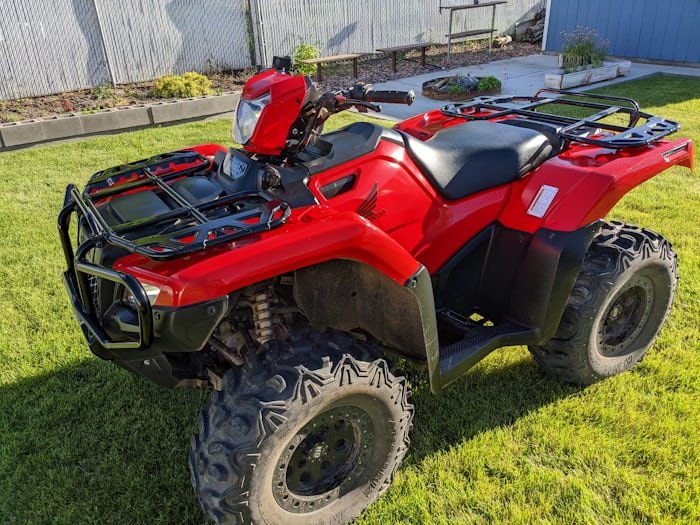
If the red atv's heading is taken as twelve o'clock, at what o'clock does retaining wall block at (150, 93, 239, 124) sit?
The retaining wall block is roughly at 4 o'clock from the red atv.

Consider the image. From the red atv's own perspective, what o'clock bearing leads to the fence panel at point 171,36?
The fence panel is roughly at 4 o'clock from the red atv.

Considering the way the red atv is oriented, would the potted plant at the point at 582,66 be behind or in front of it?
behind

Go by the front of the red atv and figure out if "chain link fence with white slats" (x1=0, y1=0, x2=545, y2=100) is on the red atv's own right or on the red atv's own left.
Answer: on the red atv's own right

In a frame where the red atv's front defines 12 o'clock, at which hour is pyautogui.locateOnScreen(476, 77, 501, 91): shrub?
The shrub is roughly at 5 o'clock from the red atv.

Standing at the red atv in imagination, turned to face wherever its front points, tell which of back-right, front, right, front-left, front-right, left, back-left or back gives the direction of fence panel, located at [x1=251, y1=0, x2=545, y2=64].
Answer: back-right

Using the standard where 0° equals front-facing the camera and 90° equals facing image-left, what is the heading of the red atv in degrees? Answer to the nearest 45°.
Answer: approximately 45°

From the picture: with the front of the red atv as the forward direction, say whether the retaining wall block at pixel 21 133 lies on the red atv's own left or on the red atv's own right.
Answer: on the red atv's own right

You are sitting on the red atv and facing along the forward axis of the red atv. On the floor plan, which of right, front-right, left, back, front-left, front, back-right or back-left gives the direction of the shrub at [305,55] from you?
back-right

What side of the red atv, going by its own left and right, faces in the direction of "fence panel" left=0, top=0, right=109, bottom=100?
right
